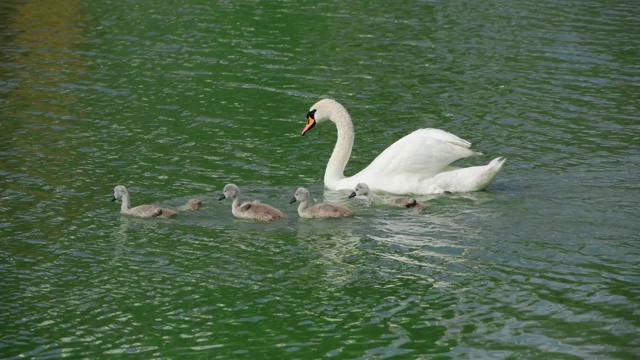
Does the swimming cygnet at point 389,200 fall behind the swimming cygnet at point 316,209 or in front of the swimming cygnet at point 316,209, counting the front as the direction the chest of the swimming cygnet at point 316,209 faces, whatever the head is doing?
behind

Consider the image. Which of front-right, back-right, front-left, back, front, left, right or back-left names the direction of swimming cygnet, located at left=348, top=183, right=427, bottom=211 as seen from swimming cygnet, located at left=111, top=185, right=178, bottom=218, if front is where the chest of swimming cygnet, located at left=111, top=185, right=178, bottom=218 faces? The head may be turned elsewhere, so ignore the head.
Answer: back

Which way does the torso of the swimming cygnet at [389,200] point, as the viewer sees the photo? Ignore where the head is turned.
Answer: to the viewer's left

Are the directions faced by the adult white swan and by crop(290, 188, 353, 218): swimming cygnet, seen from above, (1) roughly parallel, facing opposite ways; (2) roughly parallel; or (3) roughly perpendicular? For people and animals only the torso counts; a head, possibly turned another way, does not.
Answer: roughly parallel

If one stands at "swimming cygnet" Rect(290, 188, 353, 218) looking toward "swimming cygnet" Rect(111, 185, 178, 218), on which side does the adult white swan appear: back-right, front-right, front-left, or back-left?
back-right

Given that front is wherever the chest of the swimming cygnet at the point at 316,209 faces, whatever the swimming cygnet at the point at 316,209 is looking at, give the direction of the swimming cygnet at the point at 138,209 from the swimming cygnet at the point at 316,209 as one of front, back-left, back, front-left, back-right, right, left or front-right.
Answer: front

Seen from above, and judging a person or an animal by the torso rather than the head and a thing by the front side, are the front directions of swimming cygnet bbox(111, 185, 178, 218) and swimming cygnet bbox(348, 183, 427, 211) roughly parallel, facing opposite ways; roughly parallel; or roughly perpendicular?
roughly parallel

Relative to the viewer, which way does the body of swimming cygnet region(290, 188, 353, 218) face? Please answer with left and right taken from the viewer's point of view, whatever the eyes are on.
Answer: facing to the left of the viewer

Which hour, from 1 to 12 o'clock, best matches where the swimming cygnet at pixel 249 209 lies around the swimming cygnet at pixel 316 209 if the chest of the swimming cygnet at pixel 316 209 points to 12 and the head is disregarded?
the swimming cygnet at pixel 249 209 is roughly at 12 o'clock from the swimming cygnet at pixel 316 209.

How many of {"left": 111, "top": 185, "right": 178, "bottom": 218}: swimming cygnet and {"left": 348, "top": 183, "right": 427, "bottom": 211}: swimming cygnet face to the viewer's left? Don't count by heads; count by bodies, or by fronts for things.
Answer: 2

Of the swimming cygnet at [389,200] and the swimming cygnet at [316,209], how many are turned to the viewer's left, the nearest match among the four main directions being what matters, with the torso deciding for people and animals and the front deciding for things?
2

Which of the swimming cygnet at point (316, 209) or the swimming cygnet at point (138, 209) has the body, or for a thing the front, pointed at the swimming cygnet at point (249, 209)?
the swimming cygnet at point (316, 209)

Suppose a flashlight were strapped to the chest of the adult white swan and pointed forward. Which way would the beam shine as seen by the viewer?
to the viewer's left

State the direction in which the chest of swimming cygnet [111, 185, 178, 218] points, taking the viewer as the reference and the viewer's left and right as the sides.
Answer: facing to the left of the viewer

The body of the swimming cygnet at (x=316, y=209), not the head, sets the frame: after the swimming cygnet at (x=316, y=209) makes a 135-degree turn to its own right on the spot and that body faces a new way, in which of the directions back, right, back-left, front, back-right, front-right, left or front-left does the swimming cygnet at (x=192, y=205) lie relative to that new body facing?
back-left

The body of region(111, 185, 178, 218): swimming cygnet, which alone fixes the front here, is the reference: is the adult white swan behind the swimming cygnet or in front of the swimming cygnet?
behind

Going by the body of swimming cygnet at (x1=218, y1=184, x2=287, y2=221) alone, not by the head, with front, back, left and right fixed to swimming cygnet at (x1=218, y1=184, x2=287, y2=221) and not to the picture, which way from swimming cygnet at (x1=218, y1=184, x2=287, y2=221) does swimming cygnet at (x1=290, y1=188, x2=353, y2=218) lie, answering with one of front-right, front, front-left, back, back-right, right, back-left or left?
back

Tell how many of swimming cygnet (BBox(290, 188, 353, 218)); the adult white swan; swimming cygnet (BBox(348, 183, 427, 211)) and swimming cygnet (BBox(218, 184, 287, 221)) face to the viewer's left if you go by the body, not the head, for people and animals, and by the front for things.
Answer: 4

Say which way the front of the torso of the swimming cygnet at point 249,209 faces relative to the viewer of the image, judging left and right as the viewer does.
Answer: facing to the left of the viewer

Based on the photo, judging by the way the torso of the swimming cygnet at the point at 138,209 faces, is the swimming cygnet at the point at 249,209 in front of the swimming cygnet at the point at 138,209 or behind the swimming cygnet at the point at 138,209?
behind
